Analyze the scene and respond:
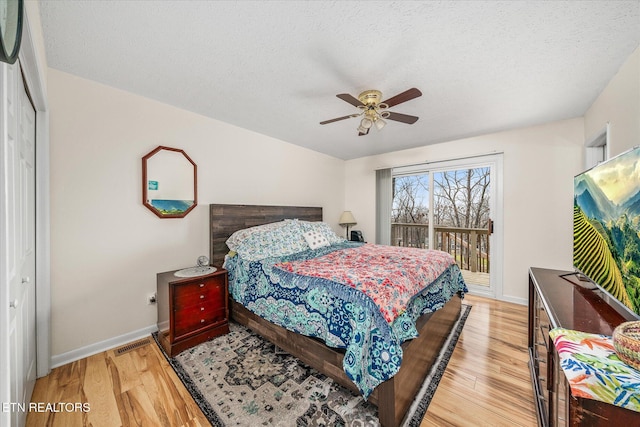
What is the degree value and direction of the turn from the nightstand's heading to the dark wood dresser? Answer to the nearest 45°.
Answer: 0° — it already faces it

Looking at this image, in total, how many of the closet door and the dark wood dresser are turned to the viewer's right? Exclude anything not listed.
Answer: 1

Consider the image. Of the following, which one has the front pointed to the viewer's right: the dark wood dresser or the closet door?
the closet door

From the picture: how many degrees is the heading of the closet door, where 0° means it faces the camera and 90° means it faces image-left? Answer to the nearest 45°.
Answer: approximately 270°

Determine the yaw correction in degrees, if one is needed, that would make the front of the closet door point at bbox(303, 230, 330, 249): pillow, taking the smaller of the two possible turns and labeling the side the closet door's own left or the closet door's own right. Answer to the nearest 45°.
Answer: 0° — it already faces it

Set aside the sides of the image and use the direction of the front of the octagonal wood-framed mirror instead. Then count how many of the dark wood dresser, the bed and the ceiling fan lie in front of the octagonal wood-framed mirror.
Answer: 3

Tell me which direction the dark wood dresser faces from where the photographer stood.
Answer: facing to the left of the viewer

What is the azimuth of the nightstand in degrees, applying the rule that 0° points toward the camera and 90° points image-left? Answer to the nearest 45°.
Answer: approximately 315°
